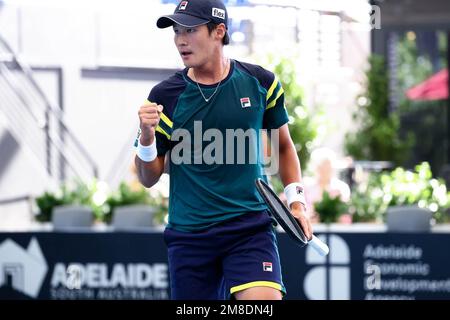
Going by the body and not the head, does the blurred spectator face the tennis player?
yes

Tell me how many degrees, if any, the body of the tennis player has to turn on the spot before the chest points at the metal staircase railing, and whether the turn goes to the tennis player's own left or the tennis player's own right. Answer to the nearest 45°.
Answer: approximately 180°

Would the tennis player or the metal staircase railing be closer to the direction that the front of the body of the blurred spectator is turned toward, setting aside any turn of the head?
the tennis player

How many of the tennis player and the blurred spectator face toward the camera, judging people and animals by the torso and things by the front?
2

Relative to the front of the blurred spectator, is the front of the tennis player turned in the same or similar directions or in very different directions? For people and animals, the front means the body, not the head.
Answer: same or similar directions

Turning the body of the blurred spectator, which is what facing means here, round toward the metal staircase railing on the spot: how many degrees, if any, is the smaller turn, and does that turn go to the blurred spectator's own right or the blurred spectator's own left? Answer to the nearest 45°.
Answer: approximately 135° to the blurred spectator's own right

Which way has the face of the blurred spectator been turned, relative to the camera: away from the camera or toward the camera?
toward the camera

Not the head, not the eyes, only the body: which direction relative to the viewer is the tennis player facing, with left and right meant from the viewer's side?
facing the viewer

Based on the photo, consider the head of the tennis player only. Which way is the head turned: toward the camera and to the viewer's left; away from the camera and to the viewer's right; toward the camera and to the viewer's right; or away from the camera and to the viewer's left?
toward the camera and to the viewer's left

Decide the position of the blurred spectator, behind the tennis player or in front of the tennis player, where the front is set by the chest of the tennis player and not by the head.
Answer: behind
